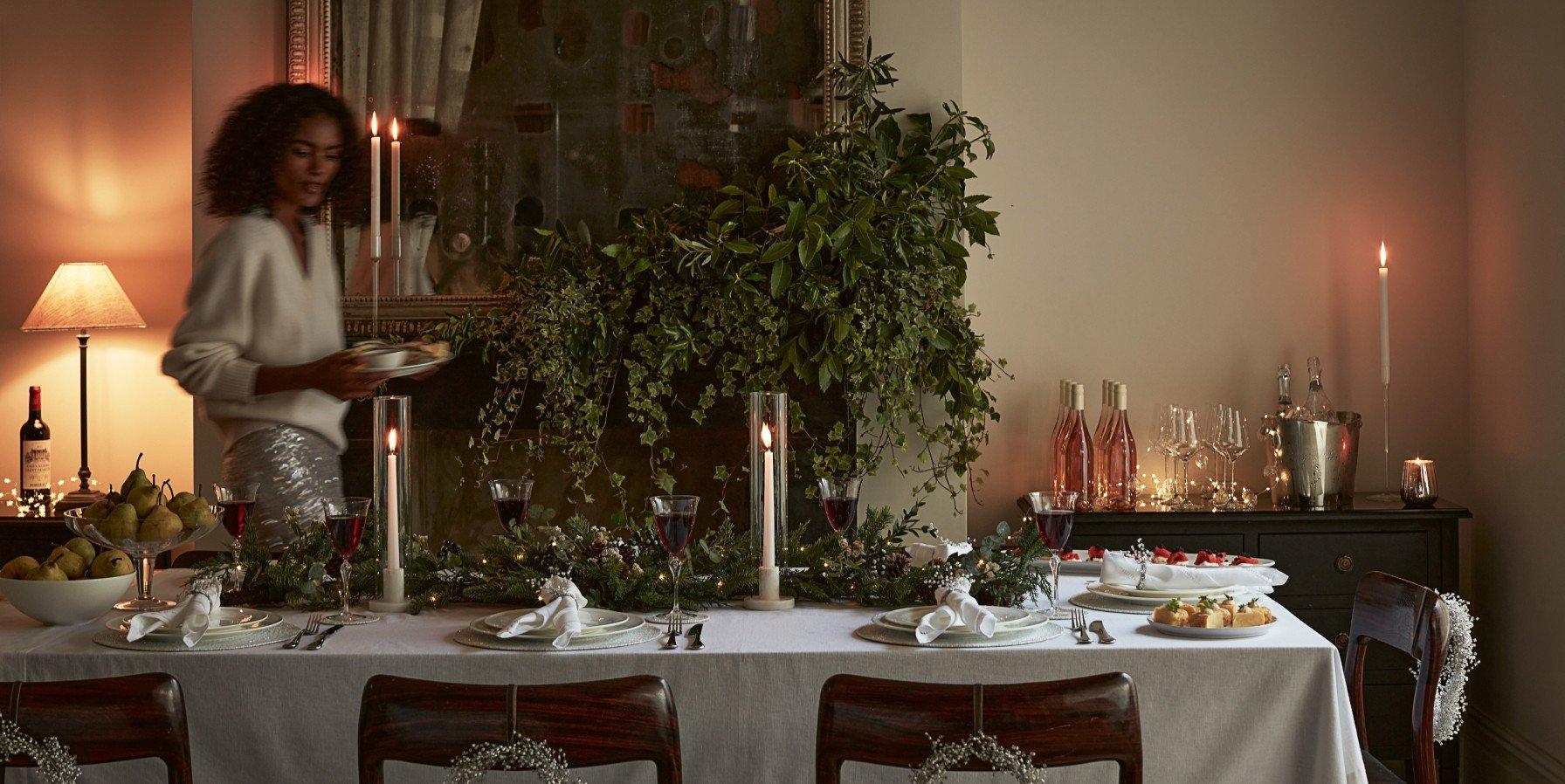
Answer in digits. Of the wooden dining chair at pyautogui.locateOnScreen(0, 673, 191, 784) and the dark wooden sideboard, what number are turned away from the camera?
1

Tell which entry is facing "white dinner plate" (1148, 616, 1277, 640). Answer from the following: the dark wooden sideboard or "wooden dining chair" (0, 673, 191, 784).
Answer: the dark wooden sideboard

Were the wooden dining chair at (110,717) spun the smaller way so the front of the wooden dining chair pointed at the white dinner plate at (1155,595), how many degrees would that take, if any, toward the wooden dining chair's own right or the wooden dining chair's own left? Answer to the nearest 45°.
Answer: approximately 90° to the wooden dining chair's own right

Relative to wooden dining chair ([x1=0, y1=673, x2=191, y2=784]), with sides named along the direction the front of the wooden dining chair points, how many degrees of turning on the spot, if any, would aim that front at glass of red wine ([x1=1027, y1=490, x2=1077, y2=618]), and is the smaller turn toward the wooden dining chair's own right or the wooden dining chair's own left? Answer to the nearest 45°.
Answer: approximately 90° to the wooden dining chair's own right

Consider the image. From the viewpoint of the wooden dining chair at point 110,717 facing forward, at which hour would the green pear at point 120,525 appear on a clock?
The green pear is roughly at 12 o'clock from the wooden dining chair.

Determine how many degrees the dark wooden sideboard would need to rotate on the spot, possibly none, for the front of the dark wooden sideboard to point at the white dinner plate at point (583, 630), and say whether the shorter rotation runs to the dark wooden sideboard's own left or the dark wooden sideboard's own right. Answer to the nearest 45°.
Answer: approximately 45° to the dark wooden sideboard's own right

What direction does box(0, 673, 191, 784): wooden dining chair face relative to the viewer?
away from the camera
